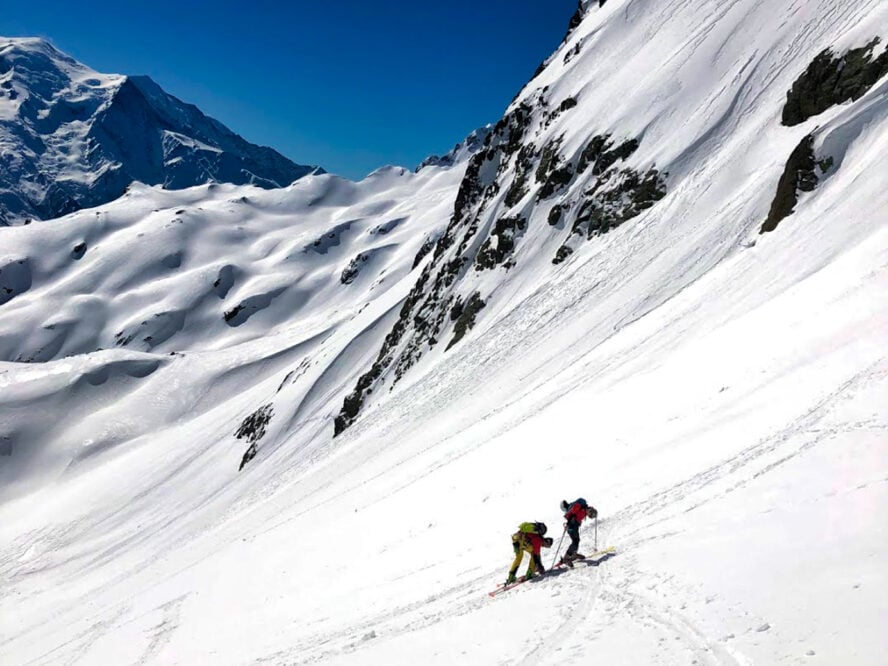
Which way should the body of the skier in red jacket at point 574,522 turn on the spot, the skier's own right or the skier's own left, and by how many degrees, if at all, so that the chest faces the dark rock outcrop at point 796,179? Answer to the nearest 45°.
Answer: approximately 45° to the skier's own left

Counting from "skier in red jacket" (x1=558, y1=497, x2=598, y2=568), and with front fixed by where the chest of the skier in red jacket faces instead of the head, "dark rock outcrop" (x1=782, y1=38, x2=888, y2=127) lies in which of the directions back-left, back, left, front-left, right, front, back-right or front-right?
front-left

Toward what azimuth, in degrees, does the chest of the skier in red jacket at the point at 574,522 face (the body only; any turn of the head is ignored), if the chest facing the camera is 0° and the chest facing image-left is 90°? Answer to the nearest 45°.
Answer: approximately 270°
